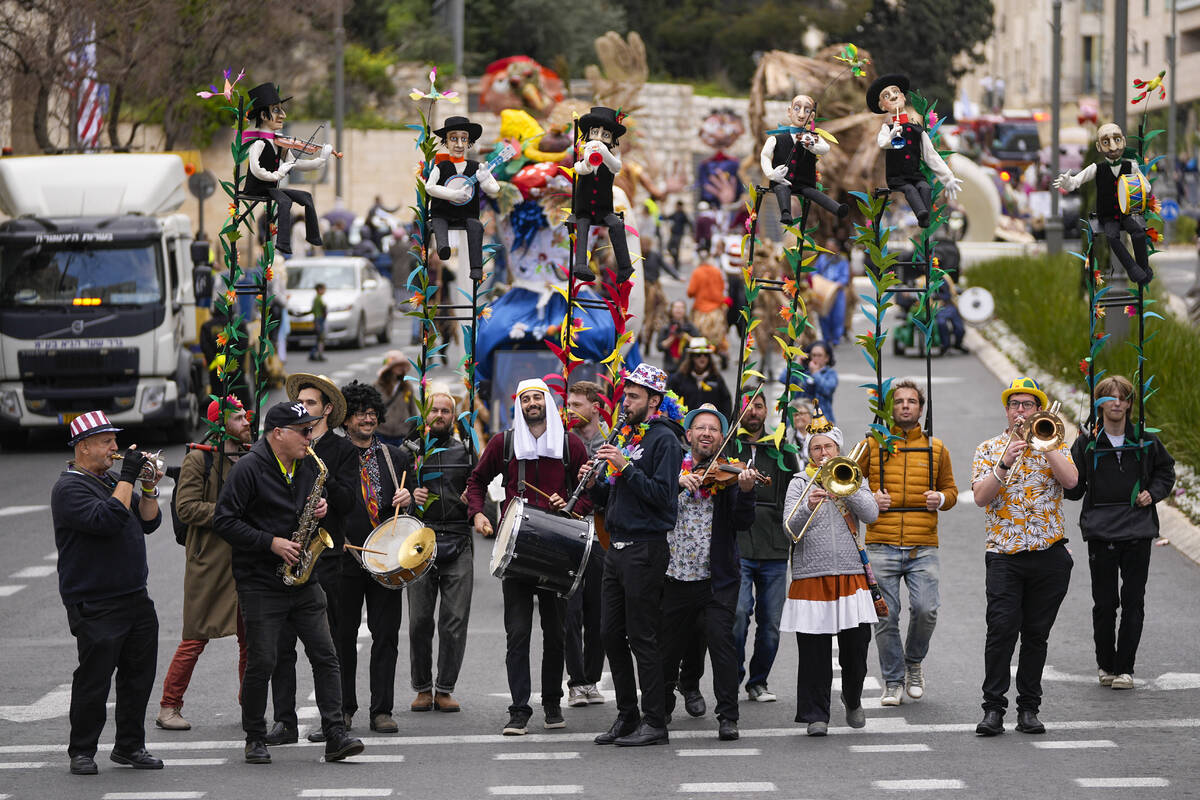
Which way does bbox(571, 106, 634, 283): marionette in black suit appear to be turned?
toward the camera

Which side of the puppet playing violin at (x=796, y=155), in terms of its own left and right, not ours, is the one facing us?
front

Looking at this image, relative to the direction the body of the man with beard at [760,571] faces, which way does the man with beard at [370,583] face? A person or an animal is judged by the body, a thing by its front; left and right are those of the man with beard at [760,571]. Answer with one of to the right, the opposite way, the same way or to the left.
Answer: the same way

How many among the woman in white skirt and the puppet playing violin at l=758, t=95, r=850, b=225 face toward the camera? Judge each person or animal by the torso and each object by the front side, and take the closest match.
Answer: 2

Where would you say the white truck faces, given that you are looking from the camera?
facing the viewer

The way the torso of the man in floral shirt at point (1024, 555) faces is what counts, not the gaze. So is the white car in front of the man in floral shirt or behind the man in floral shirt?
behind

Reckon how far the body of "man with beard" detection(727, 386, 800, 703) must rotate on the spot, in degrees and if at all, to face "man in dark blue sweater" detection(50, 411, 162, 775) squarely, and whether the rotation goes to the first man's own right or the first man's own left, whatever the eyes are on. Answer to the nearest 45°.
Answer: approximately 45° to the first man's own right

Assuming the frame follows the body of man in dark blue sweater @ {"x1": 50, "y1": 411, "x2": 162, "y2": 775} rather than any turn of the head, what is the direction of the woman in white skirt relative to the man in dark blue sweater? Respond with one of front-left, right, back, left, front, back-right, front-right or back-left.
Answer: front-left

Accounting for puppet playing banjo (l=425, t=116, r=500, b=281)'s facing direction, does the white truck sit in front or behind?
behind

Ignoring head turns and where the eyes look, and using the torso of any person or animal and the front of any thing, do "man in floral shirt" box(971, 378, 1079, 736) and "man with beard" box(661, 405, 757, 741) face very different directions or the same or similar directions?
same or similar directions

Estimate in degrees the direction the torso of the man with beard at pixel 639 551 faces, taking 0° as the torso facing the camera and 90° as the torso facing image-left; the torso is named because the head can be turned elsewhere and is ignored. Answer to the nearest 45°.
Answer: approximately 45°

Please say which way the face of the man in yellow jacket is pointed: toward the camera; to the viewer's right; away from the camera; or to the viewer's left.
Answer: toward the camera

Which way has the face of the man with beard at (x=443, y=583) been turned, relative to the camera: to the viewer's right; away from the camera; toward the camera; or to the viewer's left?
toward the camera

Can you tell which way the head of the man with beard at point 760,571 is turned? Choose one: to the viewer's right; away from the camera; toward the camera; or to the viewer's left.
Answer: toward the camera

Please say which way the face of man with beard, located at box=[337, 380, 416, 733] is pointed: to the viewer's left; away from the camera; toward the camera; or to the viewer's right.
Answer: toward the camera

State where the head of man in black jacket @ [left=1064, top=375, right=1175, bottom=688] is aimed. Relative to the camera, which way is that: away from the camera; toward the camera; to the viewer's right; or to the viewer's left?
toward the camera

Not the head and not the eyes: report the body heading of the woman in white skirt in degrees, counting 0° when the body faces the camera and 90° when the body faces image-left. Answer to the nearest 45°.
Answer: approximately 0°

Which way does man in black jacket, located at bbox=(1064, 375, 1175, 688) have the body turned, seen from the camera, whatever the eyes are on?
toward the camera

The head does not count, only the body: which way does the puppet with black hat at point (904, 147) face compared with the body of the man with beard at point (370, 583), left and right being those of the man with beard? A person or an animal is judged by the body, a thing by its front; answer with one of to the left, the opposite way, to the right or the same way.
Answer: the same way
